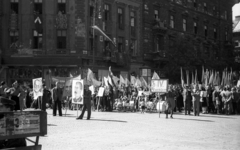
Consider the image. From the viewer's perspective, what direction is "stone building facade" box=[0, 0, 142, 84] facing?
toward the camera
